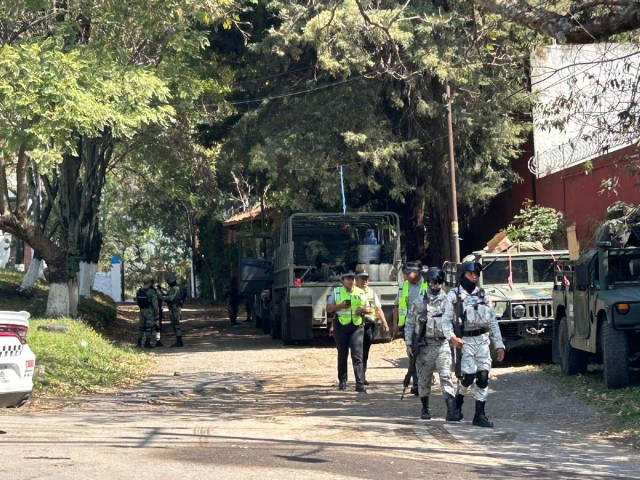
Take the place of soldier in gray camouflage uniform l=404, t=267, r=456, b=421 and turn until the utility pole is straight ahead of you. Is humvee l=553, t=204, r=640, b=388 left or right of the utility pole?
right

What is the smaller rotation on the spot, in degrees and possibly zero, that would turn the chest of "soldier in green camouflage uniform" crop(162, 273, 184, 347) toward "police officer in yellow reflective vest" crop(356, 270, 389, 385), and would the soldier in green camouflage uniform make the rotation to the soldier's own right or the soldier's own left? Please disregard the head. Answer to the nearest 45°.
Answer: approximately 90° to the soldier's own left

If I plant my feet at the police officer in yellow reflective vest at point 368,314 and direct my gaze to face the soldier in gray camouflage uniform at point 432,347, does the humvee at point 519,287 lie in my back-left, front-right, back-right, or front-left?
back-left

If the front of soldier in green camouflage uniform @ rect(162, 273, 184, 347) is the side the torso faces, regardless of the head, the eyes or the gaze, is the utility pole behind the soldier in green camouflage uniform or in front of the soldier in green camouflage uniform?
behind

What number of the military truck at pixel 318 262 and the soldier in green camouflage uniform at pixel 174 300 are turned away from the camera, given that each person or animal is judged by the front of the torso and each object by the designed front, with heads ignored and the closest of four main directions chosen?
1

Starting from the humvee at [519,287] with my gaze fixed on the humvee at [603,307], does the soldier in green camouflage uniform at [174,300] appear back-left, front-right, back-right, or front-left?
back-right

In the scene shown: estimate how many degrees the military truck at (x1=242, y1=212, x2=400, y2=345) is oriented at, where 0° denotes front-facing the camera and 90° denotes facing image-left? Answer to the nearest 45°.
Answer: approximately 180°

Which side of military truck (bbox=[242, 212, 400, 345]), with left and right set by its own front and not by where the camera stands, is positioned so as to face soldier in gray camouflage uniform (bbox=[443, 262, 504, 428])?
back

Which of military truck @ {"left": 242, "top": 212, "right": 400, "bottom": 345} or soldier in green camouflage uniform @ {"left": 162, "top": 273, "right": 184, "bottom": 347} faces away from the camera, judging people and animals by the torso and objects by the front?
the military truck

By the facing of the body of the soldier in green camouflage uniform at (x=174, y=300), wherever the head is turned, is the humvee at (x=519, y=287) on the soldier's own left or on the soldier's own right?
on the soldier's own left

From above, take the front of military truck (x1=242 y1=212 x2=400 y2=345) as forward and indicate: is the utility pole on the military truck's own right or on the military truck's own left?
on the military truck's own right
